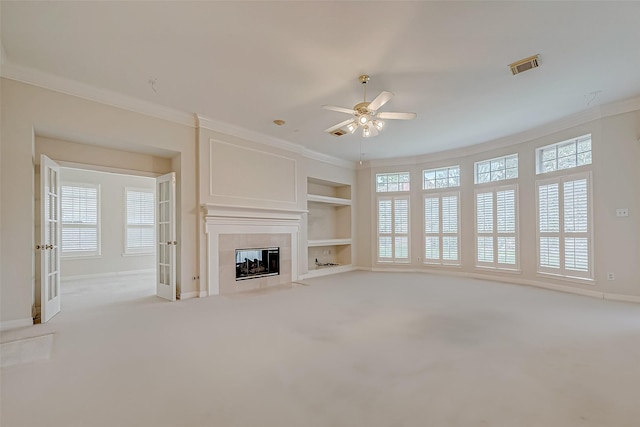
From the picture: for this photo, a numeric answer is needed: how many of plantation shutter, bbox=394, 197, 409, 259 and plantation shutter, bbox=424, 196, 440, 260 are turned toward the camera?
2

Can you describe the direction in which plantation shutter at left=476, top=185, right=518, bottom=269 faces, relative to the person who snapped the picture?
facing the viewer and to the left of the viewer

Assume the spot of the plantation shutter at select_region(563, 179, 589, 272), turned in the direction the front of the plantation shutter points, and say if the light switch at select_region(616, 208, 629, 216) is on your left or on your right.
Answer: on your left

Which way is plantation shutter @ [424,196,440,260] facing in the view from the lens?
facing the viewer

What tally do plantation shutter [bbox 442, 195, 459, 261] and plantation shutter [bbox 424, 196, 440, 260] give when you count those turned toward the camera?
2

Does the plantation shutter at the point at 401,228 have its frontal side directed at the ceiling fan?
yes

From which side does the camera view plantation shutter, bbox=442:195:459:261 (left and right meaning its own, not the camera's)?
front

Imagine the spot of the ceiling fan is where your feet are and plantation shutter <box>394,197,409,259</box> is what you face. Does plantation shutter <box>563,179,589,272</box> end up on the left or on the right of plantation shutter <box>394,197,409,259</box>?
right

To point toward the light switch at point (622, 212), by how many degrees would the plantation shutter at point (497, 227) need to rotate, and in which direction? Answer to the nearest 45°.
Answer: approximately 90° to its left

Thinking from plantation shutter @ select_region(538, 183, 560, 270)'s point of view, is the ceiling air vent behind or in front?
in front

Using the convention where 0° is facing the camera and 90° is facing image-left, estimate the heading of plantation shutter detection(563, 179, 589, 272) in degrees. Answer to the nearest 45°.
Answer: approximately 45°

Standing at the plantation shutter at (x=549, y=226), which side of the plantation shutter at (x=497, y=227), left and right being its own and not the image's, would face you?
left

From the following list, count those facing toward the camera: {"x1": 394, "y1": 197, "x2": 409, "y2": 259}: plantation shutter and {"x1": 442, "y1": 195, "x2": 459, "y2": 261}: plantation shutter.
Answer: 2

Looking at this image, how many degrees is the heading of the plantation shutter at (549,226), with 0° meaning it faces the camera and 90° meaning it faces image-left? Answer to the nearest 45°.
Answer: approximately 45°

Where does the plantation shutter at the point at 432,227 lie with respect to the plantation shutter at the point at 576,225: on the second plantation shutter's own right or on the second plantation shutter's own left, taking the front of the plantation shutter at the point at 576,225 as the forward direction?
on the second plantation shutter's own right
